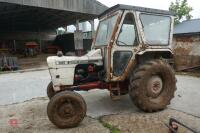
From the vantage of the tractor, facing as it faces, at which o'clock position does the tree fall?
The tree is roughly at 5 o'clock from the tractor.

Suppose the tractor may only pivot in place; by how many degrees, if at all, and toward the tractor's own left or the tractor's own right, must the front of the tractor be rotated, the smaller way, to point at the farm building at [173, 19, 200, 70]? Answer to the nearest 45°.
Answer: approximately 180°

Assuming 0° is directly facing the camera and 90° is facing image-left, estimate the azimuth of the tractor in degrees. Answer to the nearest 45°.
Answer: approximately 45°
